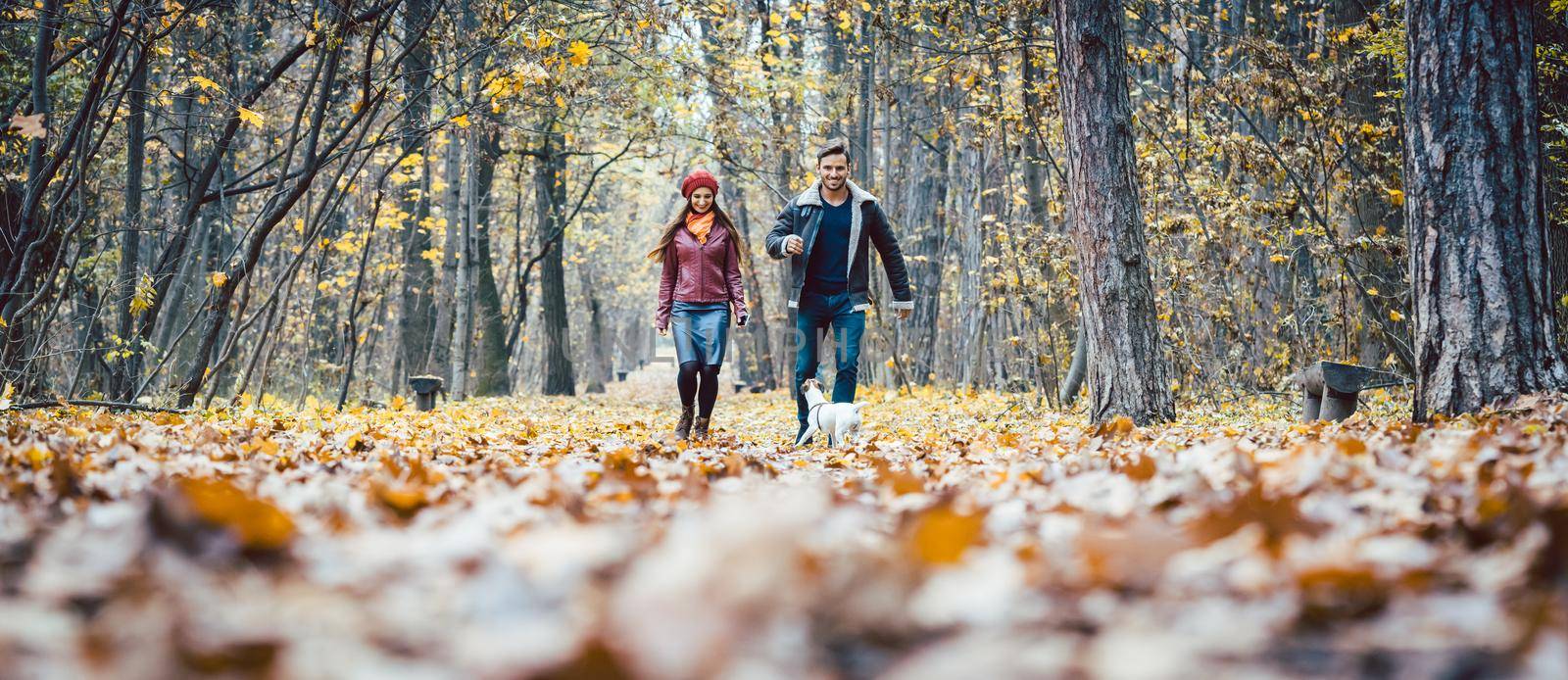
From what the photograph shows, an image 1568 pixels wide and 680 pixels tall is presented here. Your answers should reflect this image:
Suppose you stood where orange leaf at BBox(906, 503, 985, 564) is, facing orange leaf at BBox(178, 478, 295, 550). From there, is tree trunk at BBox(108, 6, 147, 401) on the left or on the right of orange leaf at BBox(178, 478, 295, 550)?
right

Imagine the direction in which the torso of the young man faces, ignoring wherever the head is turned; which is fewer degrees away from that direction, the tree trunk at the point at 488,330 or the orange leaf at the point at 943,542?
the orange leaf

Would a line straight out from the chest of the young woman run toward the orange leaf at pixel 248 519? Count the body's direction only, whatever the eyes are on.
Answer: yes

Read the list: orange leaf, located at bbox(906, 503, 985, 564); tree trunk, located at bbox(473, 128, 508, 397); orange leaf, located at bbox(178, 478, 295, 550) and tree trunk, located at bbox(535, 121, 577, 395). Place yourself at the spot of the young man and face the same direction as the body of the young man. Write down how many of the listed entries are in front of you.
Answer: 2

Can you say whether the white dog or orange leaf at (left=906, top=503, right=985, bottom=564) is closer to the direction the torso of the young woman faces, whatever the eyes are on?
the orange leaf

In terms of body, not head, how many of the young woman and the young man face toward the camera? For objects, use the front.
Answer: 2

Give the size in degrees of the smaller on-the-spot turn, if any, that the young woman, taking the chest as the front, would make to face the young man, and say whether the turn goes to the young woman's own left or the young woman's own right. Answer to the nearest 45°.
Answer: approximately 90° to the young woman's own left

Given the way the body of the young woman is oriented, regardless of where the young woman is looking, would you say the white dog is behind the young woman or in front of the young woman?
in front

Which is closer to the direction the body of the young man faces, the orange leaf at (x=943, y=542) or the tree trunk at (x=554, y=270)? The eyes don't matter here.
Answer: the orange leaf

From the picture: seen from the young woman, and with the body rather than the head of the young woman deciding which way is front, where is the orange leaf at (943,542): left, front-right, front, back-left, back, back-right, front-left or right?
front

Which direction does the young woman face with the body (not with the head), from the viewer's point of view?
toward the camera

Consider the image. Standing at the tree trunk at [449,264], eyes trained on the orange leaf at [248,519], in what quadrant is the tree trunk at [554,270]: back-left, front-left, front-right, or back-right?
back-left

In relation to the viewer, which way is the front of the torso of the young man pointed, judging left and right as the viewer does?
facing the viewer
